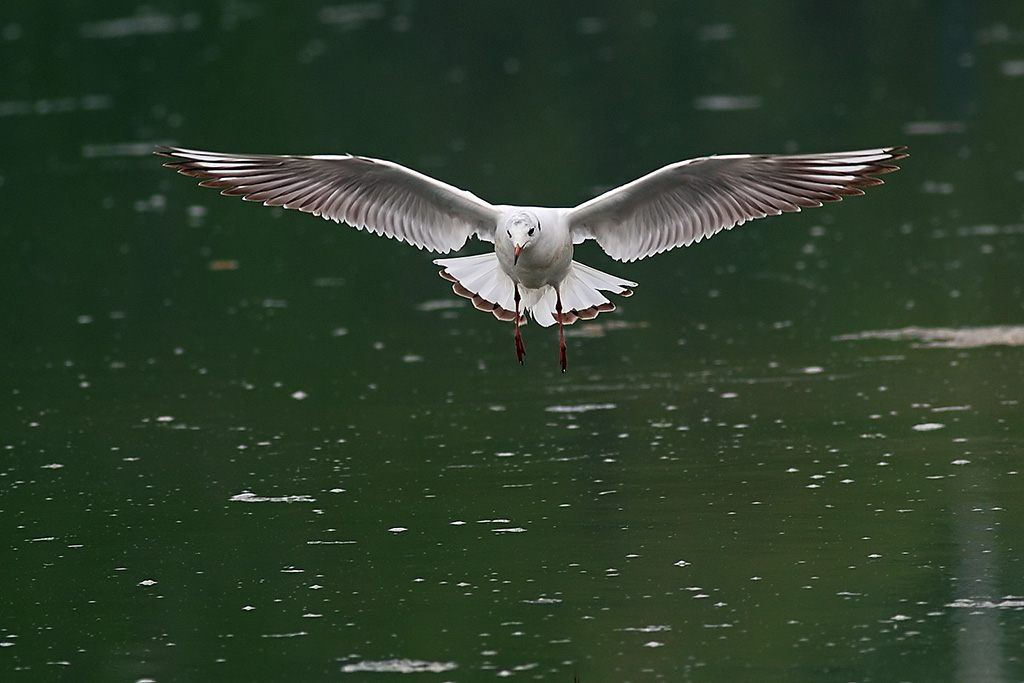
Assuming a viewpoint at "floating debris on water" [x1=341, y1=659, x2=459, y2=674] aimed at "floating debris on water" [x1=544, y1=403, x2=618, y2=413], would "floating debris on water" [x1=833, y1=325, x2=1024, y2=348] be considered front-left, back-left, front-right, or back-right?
front-right

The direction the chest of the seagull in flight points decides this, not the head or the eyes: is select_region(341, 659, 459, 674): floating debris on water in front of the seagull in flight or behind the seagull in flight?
in front

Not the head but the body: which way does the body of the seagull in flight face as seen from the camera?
toward the camera

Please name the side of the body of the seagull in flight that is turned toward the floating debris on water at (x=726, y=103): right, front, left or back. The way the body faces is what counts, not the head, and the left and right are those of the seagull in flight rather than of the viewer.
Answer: back

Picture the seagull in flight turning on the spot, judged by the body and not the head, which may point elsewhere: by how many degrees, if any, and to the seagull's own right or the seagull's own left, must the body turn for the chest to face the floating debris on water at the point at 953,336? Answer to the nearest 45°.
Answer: approximately 135° to the seagull's own left
